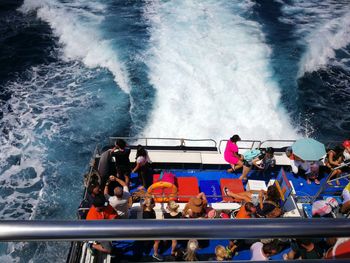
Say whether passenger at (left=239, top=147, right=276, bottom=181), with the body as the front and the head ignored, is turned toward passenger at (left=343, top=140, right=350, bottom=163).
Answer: no

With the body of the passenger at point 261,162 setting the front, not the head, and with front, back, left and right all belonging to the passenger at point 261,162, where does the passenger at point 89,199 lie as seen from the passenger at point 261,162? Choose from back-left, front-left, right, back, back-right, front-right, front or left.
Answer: front

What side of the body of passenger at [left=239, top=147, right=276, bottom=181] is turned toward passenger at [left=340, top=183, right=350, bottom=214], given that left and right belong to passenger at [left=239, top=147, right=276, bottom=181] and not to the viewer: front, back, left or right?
left

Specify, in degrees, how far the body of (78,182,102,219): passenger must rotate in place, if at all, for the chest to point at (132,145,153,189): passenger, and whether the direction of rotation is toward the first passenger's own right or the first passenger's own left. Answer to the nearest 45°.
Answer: approximately 45° to the first passenger's own left

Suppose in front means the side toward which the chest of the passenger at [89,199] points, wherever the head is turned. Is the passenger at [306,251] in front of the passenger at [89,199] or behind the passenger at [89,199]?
in front

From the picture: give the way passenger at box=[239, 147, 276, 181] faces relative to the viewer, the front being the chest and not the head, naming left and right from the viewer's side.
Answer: facing the viewer and to the left of the viewer

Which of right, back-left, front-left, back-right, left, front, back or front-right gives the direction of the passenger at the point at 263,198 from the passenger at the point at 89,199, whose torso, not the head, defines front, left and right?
front

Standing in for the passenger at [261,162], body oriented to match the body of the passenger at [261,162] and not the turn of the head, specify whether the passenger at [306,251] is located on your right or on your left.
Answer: on your left

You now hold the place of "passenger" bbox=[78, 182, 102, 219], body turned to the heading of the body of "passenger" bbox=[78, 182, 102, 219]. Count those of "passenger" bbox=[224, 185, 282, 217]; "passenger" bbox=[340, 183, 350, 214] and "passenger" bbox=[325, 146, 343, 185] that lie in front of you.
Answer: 3

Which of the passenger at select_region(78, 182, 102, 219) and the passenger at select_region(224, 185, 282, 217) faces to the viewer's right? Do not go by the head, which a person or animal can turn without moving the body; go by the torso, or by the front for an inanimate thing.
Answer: the passenger at select_region(78, 182, 102, 219)

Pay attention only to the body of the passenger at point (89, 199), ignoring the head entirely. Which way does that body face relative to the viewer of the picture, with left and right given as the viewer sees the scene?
facing to the right of the viewer

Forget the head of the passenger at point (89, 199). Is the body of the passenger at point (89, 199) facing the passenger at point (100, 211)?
no

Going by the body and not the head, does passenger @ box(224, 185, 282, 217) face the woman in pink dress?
no
